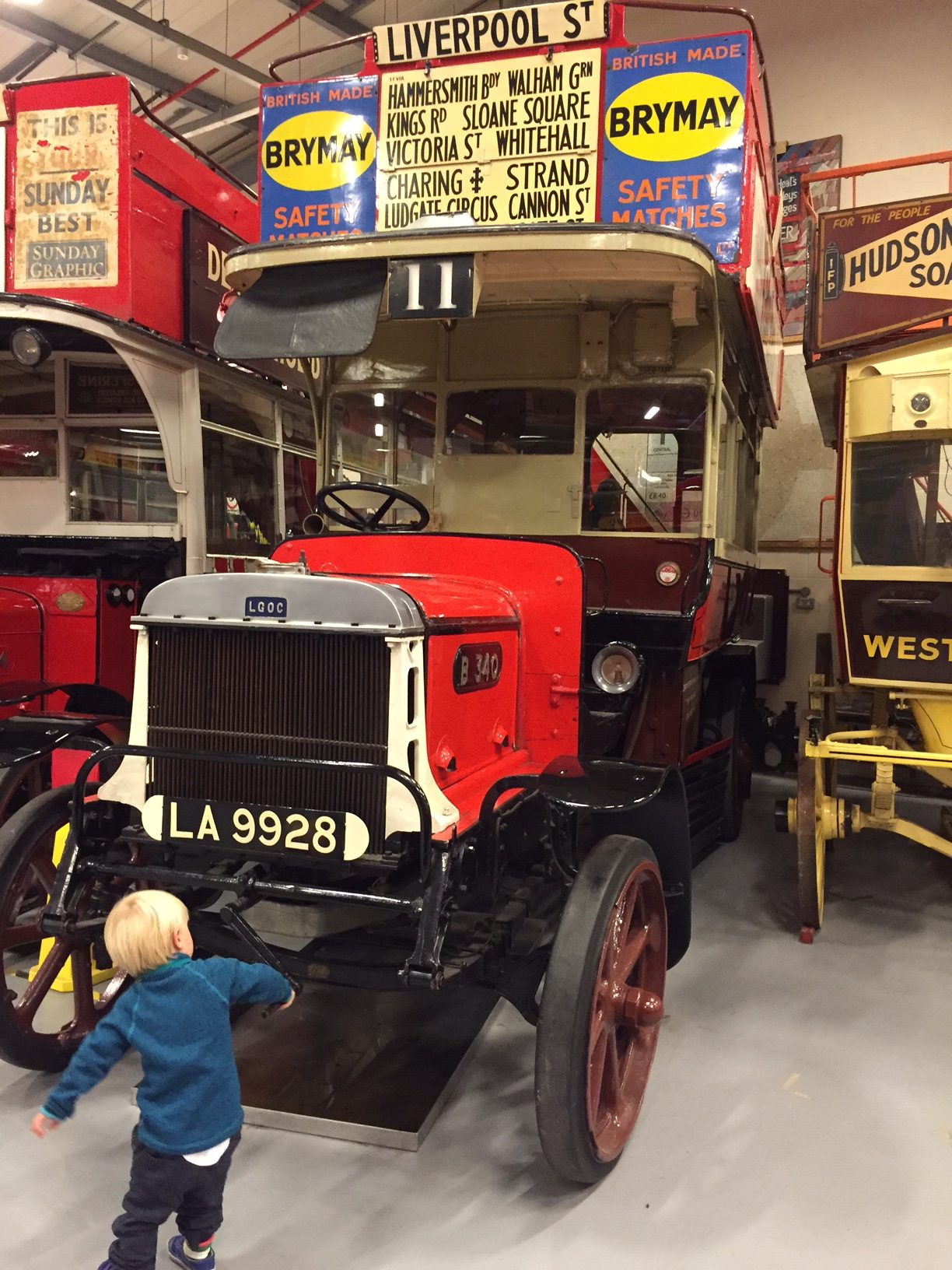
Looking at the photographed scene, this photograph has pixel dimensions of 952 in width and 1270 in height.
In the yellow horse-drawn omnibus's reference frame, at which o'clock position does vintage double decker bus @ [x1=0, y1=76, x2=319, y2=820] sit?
The vintage double decker bus is roughly at 3 o'clock from the yellow horse-drawn omnibus.

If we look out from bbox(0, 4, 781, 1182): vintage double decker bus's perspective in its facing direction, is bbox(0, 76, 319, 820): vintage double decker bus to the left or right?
on its right

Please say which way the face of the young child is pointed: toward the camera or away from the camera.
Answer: away from the camera

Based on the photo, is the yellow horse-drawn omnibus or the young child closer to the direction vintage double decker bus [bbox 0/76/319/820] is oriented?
the young child

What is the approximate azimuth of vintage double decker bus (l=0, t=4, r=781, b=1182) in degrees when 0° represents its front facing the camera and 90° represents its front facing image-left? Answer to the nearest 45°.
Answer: approximately 45°

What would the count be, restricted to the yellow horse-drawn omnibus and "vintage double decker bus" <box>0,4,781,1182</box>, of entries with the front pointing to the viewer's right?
0

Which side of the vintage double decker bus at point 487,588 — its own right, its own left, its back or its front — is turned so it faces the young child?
front

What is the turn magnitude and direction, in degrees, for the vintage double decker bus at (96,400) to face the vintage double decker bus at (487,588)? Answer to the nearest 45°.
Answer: approximately 90° to its left

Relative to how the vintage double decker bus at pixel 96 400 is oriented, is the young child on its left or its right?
on its left

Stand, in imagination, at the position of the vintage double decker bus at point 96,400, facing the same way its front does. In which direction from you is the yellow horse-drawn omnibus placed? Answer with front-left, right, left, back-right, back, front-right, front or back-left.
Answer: left
